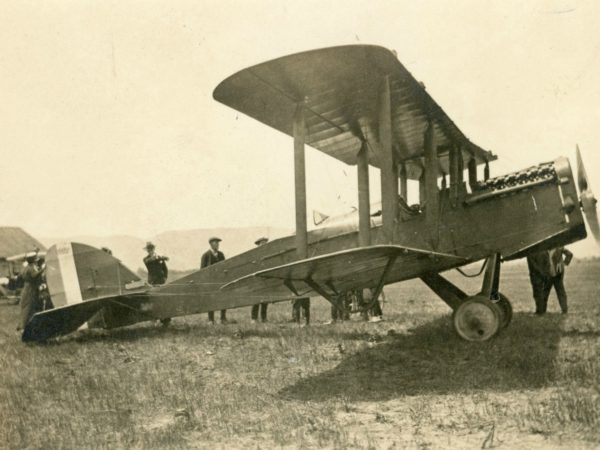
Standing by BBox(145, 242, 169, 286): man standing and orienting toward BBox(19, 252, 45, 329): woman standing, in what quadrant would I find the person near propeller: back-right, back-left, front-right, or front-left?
back-left

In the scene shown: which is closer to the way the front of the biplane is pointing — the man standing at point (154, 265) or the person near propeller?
the person near propeller

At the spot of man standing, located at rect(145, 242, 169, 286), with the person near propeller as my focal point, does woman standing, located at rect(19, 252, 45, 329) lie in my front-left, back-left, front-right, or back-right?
back-right

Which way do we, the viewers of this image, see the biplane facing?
facing to the right of the viewer

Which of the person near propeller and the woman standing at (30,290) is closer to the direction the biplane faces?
the person near propeller

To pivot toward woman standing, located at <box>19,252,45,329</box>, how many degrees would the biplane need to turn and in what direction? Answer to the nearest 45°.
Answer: approximately 135° to its left

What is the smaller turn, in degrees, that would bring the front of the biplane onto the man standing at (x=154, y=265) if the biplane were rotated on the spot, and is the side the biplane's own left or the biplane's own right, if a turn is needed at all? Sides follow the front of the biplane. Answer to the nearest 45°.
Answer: approximately 135° to the biplane's own left
